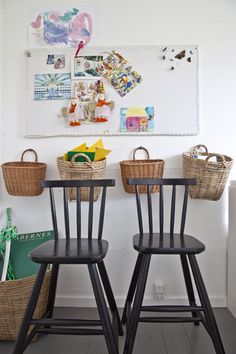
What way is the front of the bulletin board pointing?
toward the camera

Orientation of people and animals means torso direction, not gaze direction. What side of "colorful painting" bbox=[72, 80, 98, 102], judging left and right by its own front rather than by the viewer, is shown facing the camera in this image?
front

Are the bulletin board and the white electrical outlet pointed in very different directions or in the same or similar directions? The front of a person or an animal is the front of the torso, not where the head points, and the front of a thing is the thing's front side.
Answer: same or similar directions

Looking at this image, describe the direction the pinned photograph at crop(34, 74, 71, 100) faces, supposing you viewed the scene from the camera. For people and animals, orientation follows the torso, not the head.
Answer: facing the viewer
